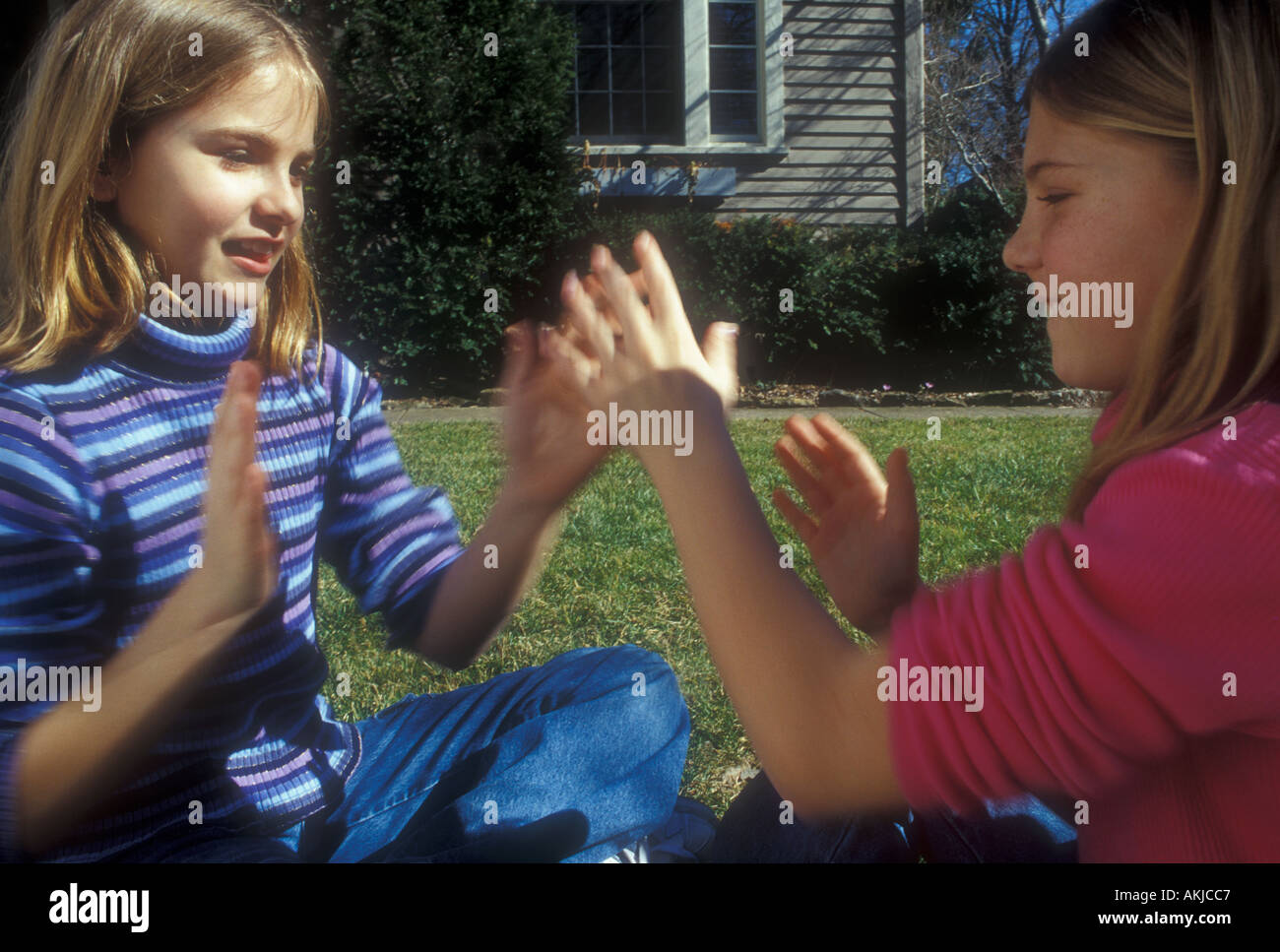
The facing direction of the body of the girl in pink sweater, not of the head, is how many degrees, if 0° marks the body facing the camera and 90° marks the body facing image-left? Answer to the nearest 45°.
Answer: approximately 90°

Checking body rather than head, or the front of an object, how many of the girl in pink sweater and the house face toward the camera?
1

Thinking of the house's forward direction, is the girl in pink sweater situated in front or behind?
in front

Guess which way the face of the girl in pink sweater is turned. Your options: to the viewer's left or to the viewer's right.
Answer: to the viewer's left

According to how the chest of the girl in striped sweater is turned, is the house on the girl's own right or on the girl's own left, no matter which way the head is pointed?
on the girl's own left

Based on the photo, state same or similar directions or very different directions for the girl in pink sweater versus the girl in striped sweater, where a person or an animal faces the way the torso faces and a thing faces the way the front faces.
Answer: very different directions

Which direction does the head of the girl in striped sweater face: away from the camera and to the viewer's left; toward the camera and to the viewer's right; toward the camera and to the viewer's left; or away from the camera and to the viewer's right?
toward the camera and to the viewer's right
